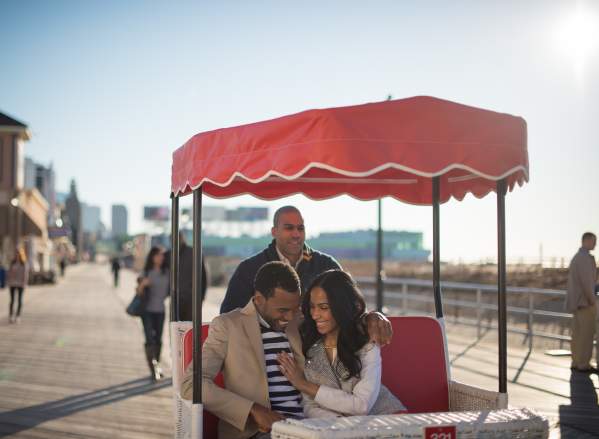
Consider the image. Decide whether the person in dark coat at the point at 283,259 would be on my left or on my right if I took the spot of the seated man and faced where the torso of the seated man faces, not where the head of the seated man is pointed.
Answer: on my left

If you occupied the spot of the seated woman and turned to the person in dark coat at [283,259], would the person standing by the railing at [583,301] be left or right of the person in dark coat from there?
right

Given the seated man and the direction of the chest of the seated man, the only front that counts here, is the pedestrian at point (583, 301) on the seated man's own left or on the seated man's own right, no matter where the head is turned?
on the seated man's own left

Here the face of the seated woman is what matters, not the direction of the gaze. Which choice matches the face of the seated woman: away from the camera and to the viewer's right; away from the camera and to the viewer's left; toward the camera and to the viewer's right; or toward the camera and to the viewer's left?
toward the camera and to the viewer's left

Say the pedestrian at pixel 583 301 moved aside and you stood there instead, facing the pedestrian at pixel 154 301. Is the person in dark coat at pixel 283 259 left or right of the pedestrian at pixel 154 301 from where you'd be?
left

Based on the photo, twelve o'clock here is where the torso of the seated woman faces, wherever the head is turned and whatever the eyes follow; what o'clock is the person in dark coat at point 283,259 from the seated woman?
The person in dark coat is roughly at 4 o'clock from the seated woman.

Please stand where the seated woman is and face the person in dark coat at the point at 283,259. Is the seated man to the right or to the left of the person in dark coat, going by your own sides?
left

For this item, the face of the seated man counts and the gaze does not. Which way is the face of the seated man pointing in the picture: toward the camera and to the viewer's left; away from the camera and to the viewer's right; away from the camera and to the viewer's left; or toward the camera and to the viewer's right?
toward the camera and to the viewer's right

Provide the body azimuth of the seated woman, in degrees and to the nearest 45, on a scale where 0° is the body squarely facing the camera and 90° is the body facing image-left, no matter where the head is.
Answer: approximately 45°
